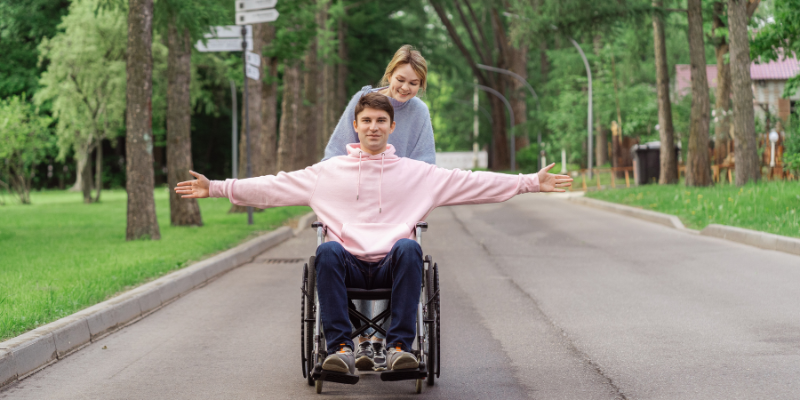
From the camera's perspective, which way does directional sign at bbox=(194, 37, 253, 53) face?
toward the camera

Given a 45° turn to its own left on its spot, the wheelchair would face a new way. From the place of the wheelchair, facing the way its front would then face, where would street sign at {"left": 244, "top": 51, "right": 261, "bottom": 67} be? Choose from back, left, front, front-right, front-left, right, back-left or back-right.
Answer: back-left

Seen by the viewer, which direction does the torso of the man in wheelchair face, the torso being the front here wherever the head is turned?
toward the camera

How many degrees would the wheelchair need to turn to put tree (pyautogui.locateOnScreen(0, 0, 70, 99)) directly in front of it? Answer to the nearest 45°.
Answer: approximately 135° to its right

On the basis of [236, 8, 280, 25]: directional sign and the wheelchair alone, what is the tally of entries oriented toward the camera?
2

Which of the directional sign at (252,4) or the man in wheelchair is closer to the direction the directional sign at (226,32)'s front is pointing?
the man in wheelchair

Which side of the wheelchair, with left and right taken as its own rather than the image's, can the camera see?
front

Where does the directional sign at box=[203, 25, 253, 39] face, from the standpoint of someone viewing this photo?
facing the viewer

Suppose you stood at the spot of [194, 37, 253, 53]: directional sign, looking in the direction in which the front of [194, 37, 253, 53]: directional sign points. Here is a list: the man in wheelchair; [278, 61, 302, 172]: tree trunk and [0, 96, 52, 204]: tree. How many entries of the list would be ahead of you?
1
